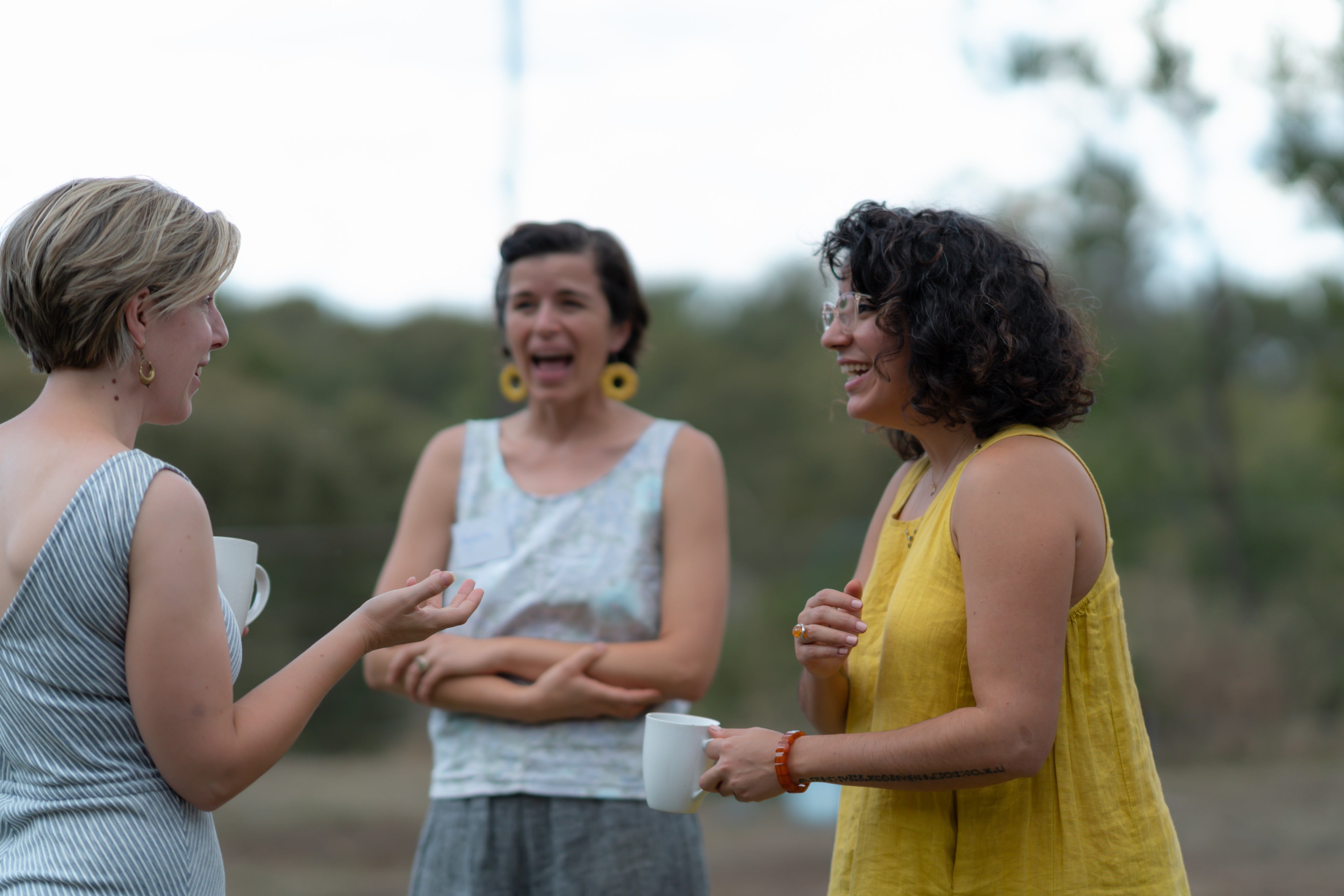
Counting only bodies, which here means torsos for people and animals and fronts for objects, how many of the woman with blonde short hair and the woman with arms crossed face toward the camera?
1

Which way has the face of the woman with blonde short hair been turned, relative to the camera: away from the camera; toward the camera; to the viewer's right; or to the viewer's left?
to the viewer's right

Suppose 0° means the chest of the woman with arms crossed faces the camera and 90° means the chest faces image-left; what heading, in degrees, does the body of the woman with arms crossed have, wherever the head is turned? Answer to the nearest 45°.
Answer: approximately 0°

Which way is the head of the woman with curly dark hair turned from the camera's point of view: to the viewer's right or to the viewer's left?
to the viewer's left

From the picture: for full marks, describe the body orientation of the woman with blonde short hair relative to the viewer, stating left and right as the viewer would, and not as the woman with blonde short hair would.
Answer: facing away from the viewer and to the right of the viewer

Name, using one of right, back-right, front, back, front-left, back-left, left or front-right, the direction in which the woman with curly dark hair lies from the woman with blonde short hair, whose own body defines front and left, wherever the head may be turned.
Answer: front-right

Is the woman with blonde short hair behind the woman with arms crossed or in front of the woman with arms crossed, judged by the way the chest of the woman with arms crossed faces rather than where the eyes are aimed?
in front

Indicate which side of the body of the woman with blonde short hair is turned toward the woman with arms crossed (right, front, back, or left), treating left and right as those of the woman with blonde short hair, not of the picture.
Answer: front

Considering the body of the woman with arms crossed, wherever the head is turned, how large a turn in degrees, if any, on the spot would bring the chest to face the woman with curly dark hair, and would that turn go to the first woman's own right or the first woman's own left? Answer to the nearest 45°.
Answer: approximately 45° to the first woman's own left

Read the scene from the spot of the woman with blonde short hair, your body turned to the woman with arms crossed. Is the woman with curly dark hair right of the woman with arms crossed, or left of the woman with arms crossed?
right
